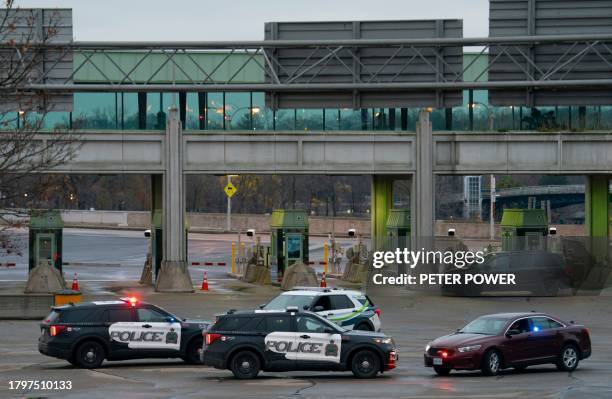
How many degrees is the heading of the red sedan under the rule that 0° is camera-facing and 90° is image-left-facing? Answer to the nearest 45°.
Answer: approximately 45°

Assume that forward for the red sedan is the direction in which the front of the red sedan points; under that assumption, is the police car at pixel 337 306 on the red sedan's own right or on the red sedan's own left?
on the red sedan's own right

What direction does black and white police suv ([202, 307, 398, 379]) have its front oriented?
to the viewer's right

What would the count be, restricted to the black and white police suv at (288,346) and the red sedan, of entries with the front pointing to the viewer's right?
1

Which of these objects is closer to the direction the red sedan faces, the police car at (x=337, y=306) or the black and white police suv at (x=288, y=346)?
the black and white police suv

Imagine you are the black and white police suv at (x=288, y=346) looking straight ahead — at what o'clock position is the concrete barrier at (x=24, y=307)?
The concrete barrier is roughly at 8 o'clock from the black and white police suv.

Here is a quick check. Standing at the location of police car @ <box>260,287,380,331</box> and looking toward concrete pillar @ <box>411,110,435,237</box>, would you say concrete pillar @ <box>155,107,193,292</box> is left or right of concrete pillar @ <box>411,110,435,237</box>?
left

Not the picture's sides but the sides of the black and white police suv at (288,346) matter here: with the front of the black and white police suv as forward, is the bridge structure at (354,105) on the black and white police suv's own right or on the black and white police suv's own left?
on the black and white police suv's own left

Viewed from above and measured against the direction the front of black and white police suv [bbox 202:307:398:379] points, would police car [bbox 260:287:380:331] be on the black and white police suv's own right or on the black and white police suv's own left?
on the black and white police suv's own left
